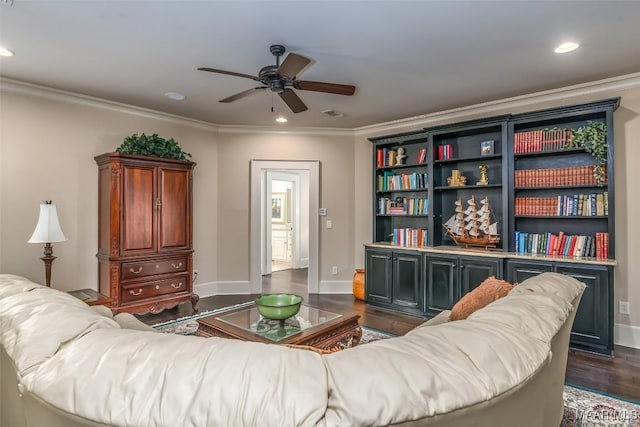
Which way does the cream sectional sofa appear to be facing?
away from the camera

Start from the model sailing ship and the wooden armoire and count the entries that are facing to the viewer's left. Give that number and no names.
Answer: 1

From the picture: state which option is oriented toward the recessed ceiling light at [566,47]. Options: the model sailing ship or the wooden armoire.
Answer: the wooden armoire

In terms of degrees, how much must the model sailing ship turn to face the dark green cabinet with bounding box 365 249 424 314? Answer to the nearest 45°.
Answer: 0° — it already faces it

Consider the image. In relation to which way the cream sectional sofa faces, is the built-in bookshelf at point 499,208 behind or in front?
in front

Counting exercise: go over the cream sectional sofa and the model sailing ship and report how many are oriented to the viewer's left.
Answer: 1

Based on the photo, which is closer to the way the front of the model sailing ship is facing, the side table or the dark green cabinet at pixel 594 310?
the side table

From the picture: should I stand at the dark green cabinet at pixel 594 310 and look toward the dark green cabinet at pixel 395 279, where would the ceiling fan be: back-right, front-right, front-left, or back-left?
front-left

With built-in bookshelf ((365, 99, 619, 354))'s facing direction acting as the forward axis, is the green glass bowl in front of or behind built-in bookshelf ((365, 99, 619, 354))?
in front

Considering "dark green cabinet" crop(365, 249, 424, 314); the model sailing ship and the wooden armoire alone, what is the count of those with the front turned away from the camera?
0

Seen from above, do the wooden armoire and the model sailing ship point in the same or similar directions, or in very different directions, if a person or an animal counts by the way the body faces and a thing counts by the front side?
very different directions

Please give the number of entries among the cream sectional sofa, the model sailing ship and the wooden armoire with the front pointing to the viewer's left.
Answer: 1

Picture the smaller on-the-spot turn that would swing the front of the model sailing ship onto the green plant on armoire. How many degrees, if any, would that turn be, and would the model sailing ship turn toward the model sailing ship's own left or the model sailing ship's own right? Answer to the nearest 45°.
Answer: approximately 45° to the model sailing ship's own left

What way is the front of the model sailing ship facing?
to the viewer's left

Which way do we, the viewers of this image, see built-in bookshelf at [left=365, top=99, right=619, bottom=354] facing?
facing the viewer and to the left of the viewer

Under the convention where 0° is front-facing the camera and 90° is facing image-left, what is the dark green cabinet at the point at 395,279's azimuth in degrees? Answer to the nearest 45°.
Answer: approximately 45°

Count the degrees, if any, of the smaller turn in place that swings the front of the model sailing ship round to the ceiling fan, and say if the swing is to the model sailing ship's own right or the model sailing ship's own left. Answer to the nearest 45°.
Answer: approximately 45° to the model sailing ship's own left

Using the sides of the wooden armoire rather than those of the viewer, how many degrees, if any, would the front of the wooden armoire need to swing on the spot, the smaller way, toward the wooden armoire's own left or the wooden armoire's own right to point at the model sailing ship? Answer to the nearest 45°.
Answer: approximately 45° to the wooden armoire's own left

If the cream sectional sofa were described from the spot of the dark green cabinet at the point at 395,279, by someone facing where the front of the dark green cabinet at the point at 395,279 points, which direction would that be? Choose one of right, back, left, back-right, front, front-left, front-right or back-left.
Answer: front-left

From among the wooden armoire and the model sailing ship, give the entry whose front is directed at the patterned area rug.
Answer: the wooden armoire

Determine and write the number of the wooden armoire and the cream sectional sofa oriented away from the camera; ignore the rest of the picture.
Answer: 1
